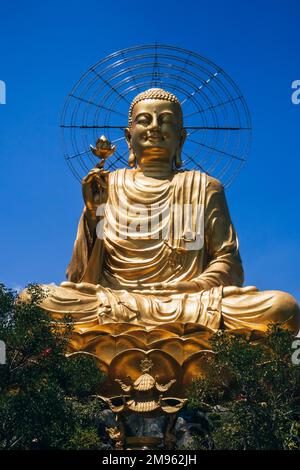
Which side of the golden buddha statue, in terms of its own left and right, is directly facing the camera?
front

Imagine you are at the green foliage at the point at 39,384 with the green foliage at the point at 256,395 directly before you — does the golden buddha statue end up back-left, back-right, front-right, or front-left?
front-left
